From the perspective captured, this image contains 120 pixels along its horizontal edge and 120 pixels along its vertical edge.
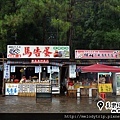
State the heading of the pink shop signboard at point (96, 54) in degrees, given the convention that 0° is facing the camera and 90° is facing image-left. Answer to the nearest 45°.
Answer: approximately 0°

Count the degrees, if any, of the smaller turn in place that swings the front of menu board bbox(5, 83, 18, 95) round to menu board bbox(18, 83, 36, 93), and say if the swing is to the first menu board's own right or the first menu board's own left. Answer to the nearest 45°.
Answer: approximately 90° to the first menu board's own left

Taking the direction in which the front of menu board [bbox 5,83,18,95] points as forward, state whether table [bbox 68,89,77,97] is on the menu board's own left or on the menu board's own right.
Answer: on the menu board's own left

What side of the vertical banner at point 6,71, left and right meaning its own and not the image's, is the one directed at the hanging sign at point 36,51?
left

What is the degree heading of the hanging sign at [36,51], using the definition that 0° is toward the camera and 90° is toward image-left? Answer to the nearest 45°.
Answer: approximately 0°

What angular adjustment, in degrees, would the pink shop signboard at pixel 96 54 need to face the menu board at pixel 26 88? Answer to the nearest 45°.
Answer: approximately 90° to its right
